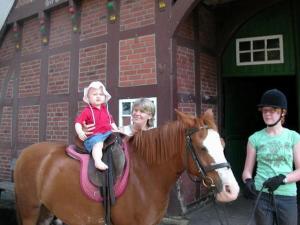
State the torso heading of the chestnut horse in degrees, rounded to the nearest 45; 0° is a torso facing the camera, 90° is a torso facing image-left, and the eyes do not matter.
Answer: approximately 270°

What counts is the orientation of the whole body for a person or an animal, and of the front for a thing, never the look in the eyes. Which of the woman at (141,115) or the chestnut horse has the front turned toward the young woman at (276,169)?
the chestnut horse

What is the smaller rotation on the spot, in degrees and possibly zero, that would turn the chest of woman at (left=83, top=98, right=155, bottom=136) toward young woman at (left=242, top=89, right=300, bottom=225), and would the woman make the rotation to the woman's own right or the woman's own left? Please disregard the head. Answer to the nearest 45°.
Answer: approximately 90° to the woman's own left

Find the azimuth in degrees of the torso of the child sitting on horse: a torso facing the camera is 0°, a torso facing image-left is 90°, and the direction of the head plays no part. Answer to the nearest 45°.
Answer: approximately 315°

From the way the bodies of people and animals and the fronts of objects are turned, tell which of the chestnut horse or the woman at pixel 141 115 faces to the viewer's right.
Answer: the chestnut horse

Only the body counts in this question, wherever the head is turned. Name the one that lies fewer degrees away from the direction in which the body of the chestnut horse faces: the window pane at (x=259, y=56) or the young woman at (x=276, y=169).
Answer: the young woman

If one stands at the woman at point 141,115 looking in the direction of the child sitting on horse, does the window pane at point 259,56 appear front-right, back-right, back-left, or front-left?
back-right

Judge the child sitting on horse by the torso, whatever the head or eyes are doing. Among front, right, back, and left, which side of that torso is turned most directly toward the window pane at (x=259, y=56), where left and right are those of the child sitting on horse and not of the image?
left

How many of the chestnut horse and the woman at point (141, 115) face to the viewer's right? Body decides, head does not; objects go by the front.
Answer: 1
